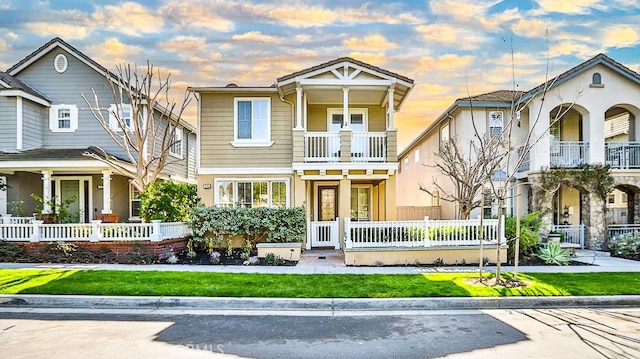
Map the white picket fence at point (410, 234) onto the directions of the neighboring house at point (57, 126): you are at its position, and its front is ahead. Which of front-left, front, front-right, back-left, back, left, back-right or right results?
front-left

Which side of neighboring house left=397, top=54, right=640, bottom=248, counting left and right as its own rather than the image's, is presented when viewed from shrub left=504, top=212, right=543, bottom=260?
front

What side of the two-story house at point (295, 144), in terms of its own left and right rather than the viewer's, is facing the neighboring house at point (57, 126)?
right

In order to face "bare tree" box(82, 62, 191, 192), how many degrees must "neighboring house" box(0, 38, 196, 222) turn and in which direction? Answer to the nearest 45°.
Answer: approximately 45° to its left

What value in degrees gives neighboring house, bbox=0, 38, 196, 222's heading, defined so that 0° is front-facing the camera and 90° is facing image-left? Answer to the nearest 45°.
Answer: approximately 0°

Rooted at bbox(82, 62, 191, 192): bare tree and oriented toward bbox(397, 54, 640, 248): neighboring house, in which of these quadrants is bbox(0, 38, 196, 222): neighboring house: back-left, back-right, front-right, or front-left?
back-left

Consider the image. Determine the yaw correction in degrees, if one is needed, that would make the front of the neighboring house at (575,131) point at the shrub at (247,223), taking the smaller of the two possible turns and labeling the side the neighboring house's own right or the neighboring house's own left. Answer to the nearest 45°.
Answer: approximately 45° to the neighboring house's own right
